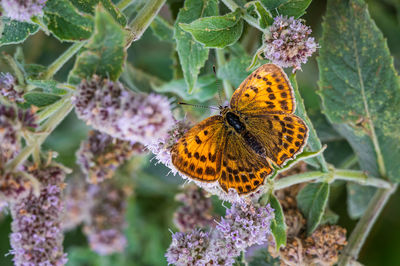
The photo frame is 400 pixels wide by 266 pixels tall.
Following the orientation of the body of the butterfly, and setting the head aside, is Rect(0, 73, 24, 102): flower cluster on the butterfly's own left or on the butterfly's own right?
on the butterfly's own left

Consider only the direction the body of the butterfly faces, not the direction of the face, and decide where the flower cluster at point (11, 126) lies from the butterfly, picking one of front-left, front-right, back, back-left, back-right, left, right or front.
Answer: left

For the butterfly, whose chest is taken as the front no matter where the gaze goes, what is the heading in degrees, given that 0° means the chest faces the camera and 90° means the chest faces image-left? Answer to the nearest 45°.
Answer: approximately 135°

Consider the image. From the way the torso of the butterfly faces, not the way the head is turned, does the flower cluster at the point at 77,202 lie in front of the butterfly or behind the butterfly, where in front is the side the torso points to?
in front
